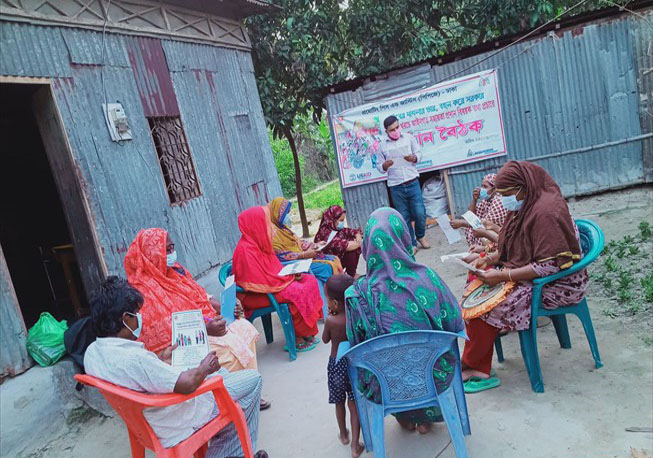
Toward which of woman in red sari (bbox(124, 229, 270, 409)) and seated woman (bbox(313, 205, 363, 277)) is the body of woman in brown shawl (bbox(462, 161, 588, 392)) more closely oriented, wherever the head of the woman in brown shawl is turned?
the woman in red sari

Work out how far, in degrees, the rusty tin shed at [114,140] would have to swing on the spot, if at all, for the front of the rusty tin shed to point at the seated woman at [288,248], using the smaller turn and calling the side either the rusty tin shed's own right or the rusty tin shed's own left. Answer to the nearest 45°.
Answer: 0° — it already faces them

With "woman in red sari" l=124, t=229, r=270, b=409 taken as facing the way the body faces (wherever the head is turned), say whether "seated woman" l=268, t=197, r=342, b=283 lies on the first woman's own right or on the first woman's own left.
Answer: on the first woman's own left

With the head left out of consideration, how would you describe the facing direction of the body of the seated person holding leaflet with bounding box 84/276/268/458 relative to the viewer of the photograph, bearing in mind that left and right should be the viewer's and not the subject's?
facing away from the viewer and to the right of the viewer

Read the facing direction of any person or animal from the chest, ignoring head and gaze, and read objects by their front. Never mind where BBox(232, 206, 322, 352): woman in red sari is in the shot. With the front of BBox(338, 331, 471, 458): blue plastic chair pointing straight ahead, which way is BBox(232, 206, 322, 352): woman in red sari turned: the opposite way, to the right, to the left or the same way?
to the right

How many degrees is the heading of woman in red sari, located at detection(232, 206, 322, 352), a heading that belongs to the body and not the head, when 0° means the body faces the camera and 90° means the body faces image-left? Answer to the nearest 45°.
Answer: approximately 270°

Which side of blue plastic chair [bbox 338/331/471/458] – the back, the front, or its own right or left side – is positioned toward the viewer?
back

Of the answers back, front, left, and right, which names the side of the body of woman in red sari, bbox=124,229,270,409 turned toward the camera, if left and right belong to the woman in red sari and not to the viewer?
right

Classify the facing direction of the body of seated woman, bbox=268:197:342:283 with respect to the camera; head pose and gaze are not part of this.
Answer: to the viewer's right

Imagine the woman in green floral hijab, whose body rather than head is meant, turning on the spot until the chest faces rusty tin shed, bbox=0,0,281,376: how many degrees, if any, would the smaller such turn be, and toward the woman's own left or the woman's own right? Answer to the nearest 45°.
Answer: approximately 45° to the woman's own left

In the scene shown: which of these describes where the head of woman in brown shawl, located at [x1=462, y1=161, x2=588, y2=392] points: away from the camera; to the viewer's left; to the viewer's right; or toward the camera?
to the viewer's left
